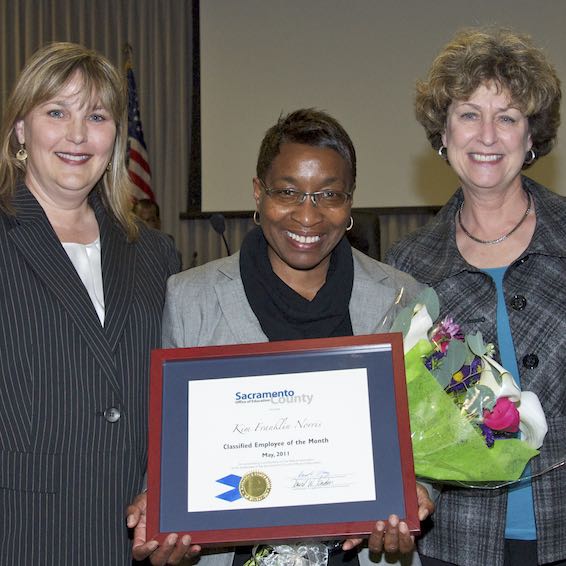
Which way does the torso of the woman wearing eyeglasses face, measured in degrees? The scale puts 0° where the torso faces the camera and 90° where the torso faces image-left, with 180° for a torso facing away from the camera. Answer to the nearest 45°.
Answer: approximately 0°

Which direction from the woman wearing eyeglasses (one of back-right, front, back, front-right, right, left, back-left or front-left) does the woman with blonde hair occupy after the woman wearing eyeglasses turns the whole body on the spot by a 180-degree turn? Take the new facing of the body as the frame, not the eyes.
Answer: left

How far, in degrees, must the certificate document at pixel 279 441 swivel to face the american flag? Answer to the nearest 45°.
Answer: approximately 180°

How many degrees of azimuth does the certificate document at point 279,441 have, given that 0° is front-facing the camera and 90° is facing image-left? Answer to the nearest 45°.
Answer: approximately 0°
